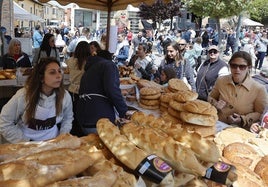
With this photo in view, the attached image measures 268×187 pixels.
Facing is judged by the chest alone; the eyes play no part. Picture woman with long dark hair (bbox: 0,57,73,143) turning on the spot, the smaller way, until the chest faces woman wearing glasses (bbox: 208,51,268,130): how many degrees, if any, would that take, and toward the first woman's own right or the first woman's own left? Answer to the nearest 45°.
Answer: approximately 45° to the first woman's own left

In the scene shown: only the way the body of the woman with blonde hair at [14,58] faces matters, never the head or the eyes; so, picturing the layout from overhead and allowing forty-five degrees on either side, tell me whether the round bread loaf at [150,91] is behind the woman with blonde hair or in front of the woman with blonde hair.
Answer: in front

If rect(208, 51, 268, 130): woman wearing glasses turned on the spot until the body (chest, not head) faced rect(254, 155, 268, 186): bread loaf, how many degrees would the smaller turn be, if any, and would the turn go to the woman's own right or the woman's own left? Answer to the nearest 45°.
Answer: approximately 45° to the woman's own left

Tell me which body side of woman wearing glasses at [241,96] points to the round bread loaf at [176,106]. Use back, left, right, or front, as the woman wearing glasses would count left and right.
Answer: front

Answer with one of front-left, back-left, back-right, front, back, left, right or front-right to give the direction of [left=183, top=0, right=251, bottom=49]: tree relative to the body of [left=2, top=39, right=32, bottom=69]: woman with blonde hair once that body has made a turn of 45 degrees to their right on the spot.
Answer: back-left

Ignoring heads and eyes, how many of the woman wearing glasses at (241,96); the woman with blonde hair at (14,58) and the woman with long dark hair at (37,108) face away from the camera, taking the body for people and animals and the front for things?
0

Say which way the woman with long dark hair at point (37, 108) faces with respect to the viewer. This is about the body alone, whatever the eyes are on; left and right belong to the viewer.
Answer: facing the viewer and to the right of the viewer

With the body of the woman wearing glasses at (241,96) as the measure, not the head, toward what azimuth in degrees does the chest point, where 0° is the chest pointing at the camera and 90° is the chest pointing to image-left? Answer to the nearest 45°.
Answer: approximately 45°

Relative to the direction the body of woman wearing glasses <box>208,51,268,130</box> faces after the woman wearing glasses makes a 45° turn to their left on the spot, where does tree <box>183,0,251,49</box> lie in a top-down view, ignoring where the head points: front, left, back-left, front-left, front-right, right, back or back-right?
back

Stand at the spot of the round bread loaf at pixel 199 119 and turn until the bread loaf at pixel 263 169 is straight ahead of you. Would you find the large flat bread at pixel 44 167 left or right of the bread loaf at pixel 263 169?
right
